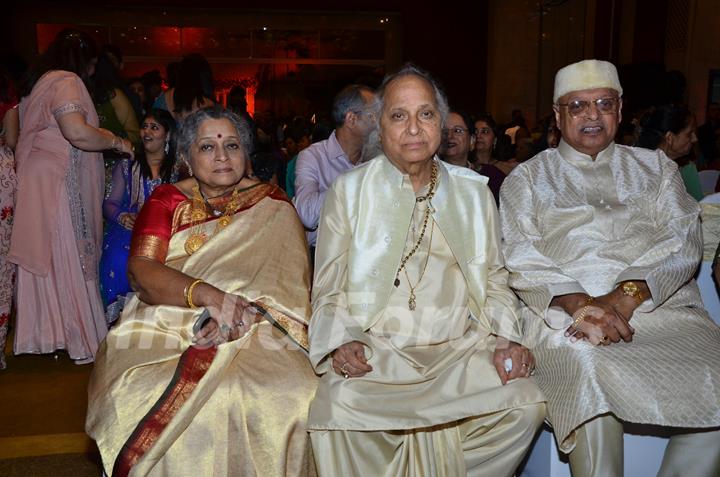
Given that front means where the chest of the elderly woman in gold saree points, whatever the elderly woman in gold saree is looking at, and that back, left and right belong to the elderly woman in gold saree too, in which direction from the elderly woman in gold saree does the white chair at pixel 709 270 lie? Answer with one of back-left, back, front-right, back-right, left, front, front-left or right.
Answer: left

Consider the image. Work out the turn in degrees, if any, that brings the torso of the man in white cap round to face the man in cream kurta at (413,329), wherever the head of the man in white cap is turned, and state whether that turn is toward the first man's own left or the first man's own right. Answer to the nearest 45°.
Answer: approximately 45° to the first man's own right

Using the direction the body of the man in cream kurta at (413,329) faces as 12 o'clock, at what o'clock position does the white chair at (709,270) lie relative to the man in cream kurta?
The white chair is roughly at 8 o'clock from the man in cream kurta.

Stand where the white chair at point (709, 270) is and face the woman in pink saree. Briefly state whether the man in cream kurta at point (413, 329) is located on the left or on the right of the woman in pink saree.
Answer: left

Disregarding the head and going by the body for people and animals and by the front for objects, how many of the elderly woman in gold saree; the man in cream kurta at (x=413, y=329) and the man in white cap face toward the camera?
3

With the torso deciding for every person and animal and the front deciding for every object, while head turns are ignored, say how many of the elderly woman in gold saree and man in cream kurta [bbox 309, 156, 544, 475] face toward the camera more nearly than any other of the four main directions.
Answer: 2

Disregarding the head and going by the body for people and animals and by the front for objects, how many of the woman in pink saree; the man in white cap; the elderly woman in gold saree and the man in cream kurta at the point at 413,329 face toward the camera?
3
